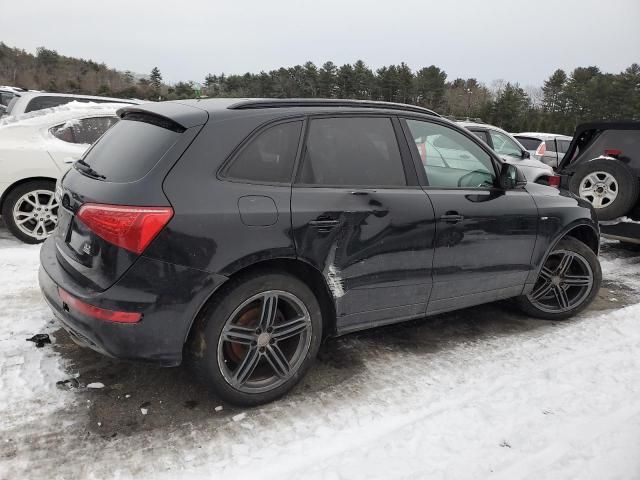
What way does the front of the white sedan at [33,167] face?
to the viewer's right

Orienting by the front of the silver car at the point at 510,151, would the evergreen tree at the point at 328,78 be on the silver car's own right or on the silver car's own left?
on the silver car's own left

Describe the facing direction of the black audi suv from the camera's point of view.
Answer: facing away from the viewer and to the right of the viewer

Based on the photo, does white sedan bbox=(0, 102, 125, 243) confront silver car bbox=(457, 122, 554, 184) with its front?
yes

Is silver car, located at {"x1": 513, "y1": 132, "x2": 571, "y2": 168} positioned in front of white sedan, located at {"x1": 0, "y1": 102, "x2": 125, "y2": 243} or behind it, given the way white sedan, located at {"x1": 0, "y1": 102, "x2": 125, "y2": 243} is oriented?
in front

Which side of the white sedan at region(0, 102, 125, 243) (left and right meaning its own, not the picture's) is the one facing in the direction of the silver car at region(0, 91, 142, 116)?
left

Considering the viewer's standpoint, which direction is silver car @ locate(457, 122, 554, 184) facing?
facing to the right of the viewer

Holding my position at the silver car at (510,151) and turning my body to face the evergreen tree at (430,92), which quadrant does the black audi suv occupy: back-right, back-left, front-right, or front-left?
back-left
